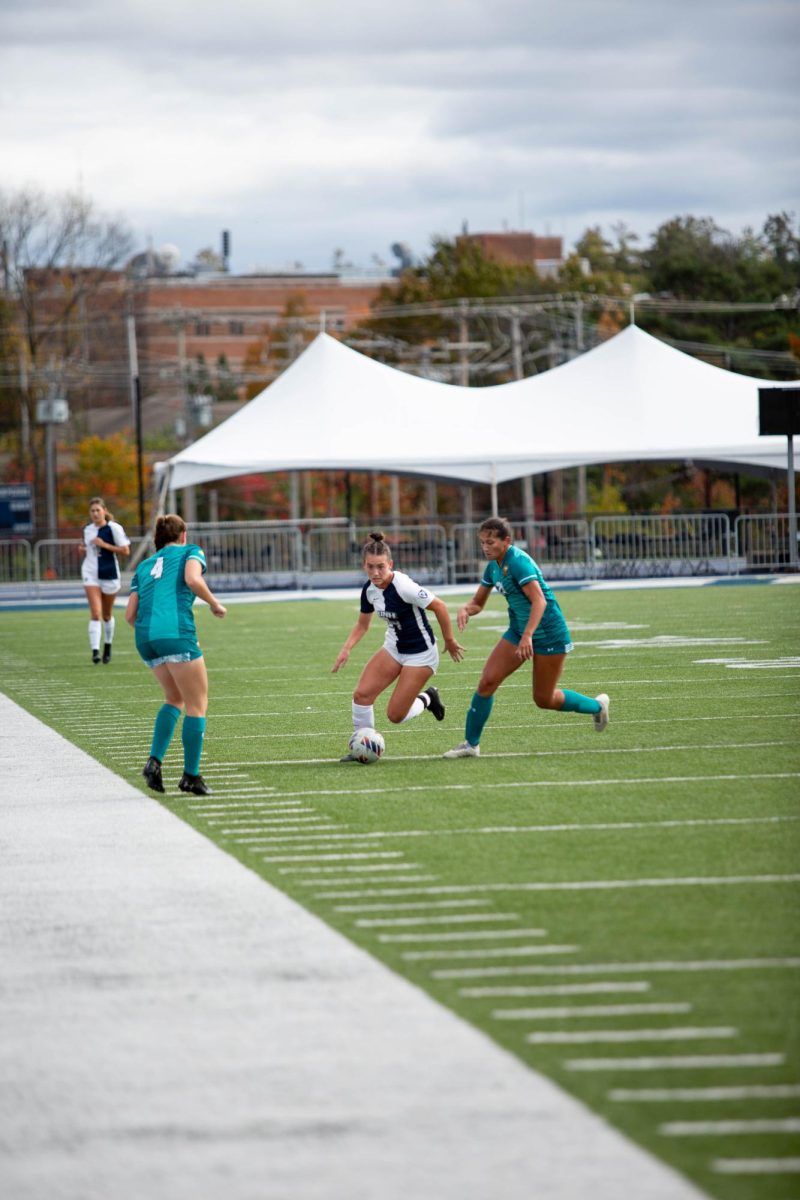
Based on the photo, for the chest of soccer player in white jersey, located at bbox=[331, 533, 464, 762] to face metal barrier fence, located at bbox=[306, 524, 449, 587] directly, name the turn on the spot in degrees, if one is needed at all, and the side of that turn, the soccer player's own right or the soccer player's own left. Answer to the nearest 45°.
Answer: approximately 135° to the soccer player's own right

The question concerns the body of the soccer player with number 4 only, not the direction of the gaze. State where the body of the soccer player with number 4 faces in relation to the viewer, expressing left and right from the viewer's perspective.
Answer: facing away from the viewer and to the right of the viewer

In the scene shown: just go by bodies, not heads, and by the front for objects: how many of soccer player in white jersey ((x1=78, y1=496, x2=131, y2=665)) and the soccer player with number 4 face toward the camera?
1

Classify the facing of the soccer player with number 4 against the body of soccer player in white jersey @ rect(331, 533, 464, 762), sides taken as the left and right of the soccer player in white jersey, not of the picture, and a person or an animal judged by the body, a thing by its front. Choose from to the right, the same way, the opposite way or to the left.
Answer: the opposite way

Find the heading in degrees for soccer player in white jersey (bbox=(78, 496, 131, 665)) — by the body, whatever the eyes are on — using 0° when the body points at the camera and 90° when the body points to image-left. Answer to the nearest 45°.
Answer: approximately 0°

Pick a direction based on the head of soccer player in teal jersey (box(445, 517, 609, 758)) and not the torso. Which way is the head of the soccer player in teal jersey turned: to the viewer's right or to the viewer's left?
to the viewer's left

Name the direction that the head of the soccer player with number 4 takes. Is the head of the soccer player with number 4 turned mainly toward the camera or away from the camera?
away from the camera
